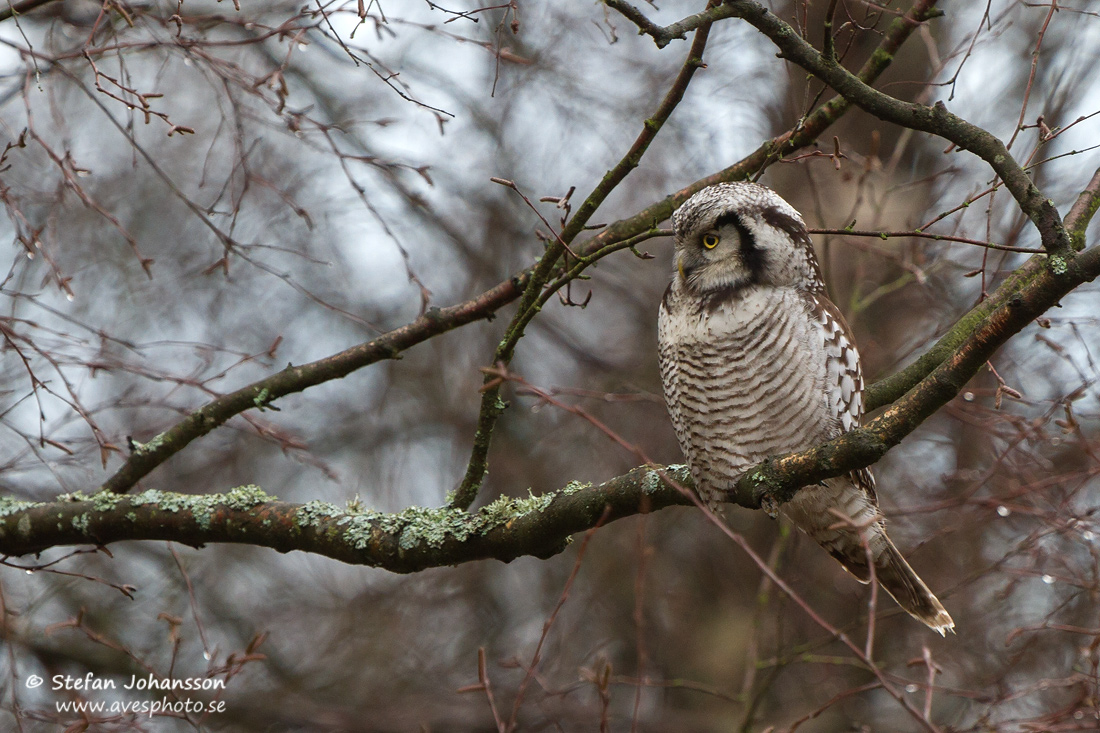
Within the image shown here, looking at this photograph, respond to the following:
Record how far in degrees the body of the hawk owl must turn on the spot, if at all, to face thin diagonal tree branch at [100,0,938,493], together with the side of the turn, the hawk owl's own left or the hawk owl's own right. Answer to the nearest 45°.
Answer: approximately 45° to the hawk owl's own right

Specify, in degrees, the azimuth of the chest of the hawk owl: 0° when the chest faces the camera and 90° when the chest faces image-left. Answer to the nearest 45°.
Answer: approximately 45°
